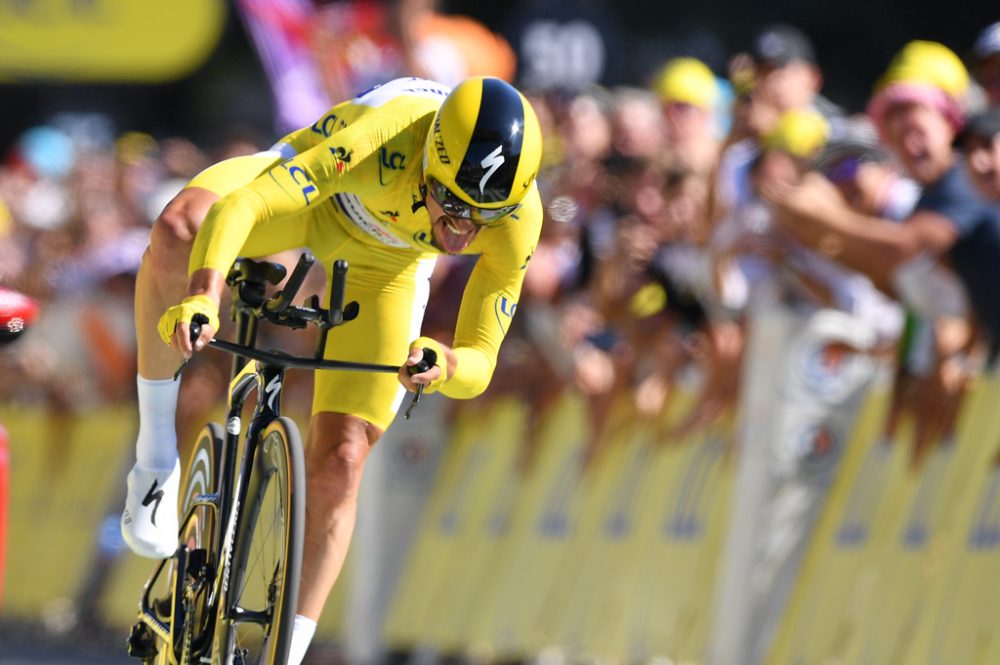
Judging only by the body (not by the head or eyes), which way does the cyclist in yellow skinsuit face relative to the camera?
toward the camera

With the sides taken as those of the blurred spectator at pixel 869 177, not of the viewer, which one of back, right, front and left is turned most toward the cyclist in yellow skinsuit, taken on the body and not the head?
front

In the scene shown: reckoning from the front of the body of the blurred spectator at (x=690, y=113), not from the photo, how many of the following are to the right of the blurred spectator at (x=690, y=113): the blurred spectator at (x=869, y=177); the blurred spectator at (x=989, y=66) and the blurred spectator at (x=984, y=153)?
0

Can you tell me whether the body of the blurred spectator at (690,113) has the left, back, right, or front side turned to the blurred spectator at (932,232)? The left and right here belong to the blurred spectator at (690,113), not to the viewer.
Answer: left

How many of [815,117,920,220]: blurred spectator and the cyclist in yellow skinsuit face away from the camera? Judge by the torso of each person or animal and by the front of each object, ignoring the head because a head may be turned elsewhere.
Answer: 0

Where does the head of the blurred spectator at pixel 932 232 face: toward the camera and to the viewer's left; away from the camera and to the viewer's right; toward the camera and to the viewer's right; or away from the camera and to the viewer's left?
toward the camera and to the viewer's left

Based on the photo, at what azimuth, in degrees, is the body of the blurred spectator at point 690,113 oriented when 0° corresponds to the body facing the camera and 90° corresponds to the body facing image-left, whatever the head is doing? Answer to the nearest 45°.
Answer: approximately 45°

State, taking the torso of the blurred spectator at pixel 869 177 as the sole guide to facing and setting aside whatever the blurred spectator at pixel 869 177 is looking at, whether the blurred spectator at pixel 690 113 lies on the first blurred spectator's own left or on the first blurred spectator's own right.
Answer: on the first blurred spectator's own right

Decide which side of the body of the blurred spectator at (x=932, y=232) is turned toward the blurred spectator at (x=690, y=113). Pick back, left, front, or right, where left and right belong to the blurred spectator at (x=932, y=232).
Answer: right

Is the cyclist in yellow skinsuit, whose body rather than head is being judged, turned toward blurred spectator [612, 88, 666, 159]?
no

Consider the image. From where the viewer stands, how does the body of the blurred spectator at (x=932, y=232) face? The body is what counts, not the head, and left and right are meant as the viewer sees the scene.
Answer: facing the viewer and to the left of the viewer
